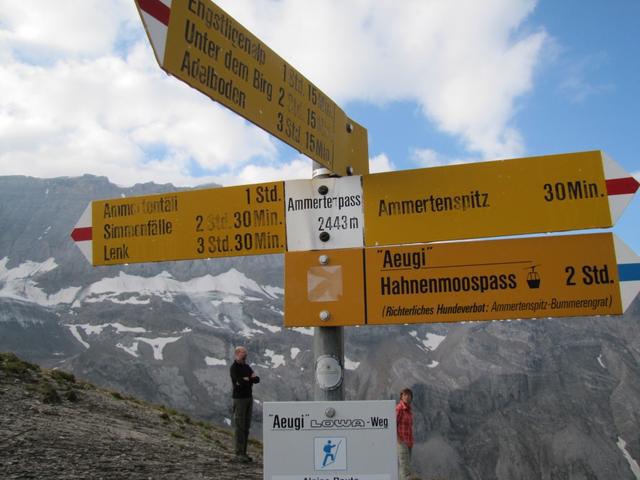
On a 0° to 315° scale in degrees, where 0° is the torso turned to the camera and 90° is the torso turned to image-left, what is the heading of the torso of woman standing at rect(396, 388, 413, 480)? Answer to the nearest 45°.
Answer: approximately 0°

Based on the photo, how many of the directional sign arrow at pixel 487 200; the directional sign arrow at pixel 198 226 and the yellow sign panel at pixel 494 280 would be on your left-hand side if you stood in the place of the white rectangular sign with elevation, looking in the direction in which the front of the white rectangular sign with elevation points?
2

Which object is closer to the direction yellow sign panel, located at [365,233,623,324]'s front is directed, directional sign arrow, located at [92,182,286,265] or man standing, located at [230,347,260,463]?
the directional sign arrow

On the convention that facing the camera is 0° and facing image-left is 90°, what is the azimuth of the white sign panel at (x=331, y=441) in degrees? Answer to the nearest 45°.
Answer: approximately 0°
